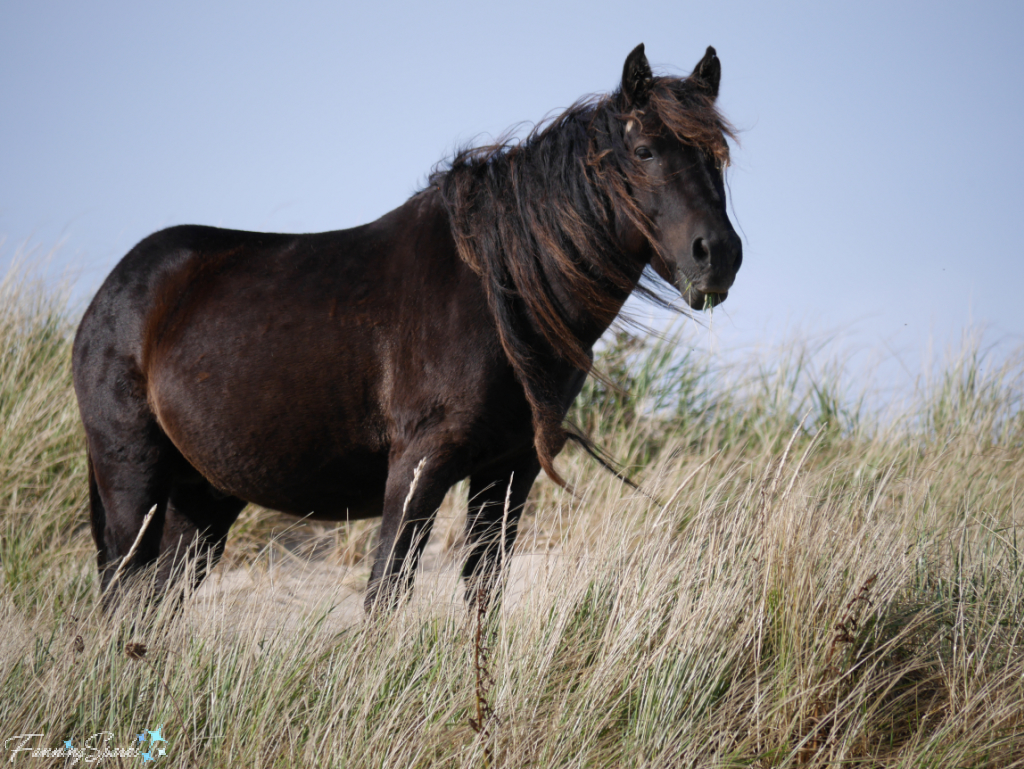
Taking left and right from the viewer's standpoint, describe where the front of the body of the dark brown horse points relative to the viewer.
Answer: facing the viewer and to the right of the viewer
